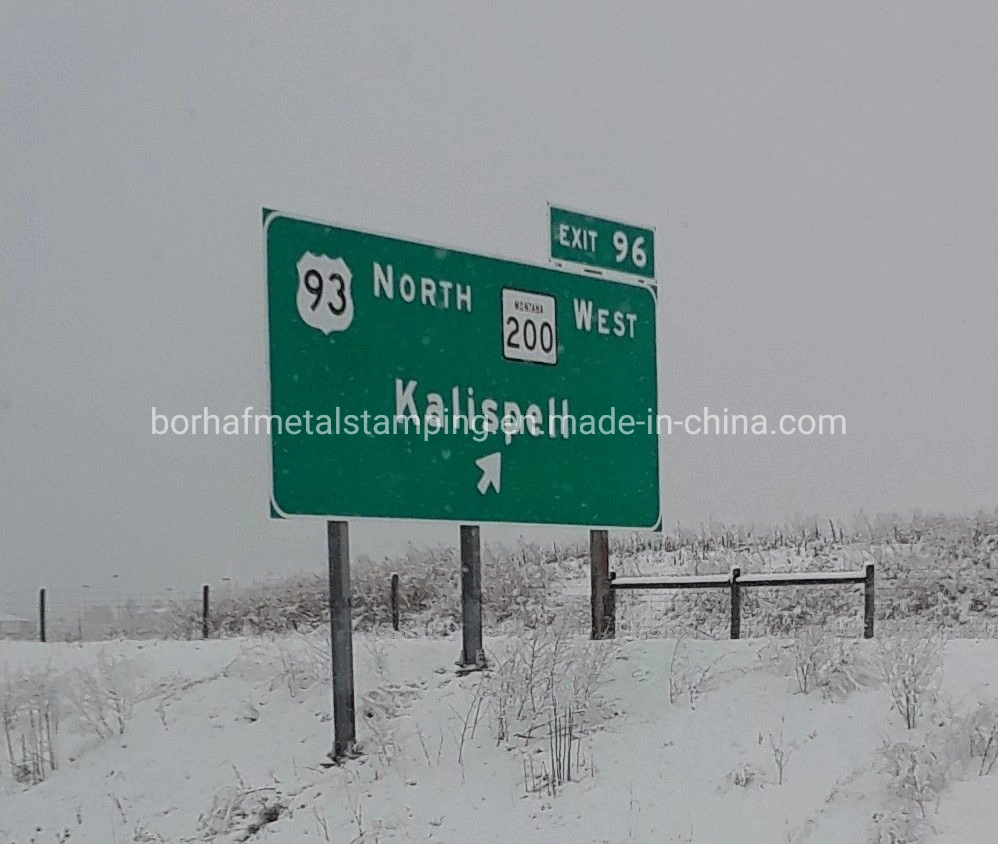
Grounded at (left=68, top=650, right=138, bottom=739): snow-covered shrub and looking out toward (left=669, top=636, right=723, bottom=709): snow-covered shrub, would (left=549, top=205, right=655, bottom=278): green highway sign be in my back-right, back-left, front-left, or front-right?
front-left

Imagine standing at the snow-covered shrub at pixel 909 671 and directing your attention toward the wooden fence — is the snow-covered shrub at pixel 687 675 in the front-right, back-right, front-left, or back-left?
front-left

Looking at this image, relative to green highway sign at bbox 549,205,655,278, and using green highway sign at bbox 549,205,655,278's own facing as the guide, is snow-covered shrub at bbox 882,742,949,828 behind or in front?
in front

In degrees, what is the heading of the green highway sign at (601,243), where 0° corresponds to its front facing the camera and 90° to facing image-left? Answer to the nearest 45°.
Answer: approximately 315°

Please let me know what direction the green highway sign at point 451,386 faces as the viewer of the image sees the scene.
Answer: facing the viewer and to the right of the viewer
